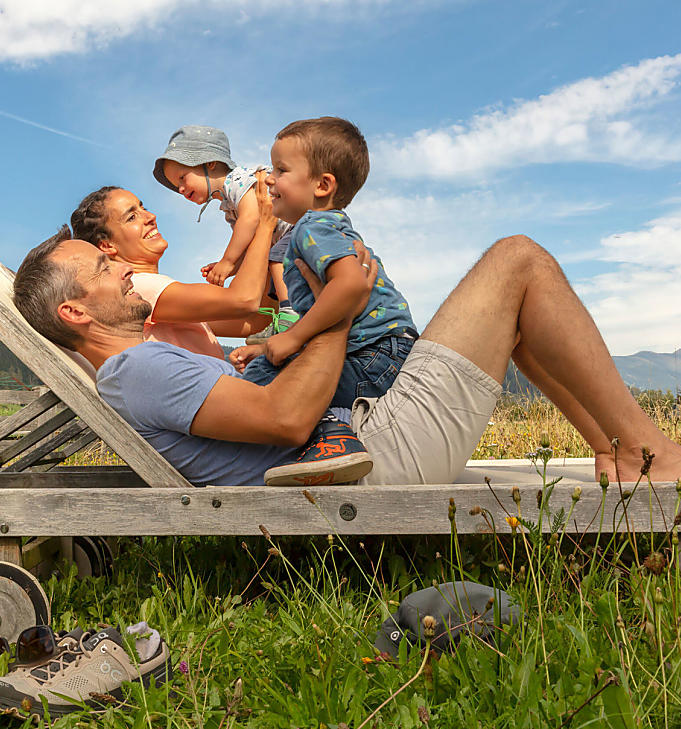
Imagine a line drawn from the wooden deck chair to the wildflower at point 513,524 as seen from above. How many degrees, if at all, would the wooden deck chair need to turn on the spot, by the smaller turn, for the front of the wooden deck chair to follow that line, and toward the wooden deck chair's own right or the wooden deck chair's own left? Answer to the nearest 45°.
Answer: approximately 45° to the wooden deck chair's own right

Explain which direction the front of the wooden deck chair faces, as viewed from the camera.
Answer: facing to the right of the viewer

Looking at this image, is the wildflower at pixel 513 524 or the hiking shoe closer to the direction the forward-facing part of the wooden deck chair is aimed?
the wildflower

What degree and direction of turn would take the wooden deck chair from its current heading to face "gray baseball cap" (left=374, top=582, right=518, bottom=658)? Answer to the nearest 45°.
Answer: approximately 45° to its right

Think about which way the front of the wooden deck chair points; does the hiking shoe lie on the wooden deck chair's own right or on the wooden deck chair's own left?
on the wooden deck chair's own right
